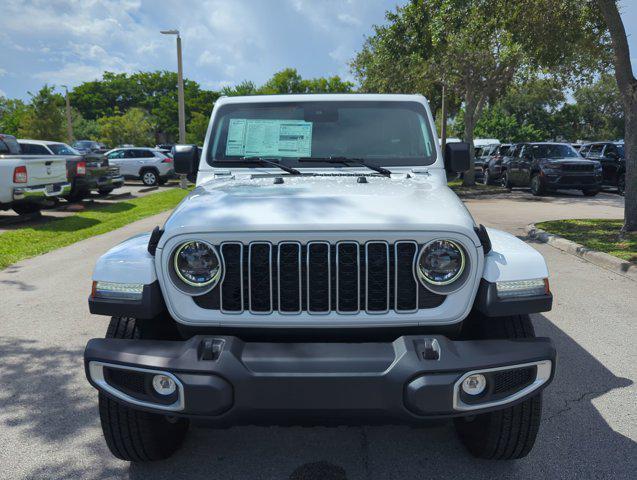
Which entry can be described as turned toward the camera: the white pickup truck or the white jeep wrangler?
the white jeep wrangler

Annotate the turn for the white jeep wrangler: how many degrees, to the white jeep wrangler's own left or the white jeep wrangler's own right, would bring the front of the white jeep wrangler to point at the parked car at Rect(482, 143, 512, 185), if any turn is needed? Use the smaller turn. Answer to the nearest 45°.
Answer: approximately 180°

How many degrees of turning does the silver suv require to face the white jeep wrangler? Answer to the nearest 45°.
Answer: approximately 135° to its left

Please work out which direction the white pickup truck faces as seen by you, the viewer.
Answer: facing away from the viewer and to the left of the viewer

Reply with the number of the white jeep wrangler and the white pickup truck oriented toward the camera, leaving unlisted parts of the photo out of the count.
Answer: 1

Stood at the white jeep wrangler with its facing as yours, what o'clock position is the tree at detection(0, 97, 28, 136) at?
The tree is roughly at 5 o'clock from the white jeep wrangler.

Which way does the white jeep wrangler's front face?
toward the camera

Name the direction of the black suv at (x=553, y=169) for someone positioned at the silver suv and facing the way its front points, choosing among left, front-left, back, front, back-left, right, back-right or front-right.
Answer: back

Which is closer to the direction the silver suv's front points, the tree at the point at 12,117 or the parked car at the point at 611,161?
the tree

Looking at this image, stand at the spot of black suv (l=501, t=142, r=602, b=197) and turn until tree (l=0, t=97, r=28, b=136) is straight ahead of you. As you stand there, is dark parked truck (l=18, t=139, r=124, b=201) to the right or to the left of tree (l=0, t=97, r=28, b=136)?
left

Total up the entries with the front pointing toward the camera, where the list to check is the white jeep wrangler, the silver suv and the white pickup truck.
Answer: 1

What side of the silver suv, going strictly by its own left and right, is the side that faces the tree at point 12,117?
front

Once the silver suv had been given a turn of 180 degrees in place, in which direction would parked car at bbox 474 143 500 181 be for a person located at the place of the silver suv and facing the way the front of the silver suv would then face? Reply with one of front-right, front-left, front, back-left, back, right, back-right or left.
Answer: front-left

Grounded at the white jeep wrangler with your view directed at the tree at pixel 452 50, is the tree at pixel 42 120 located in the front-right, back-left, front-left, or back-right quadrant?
front-left

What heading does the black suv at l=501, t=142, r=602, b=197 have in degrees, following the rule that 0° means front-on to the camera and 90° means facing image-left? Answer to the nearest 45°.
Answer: approximately 315°

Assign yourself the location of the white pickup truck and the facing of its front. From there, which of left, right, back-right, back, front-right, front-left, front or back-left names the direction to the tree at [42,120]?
front-right

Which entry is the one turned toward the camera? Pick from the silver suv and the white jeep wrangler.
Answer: the white jeep wrangler

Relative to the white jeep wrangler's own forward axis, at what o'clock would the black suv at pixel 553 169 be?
The black suv is roughly at 7 o'clock from the white jeep wrangler.

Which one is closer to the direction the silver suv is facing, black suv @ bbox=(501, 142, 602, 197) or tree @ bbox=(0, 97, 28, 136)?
the tree
